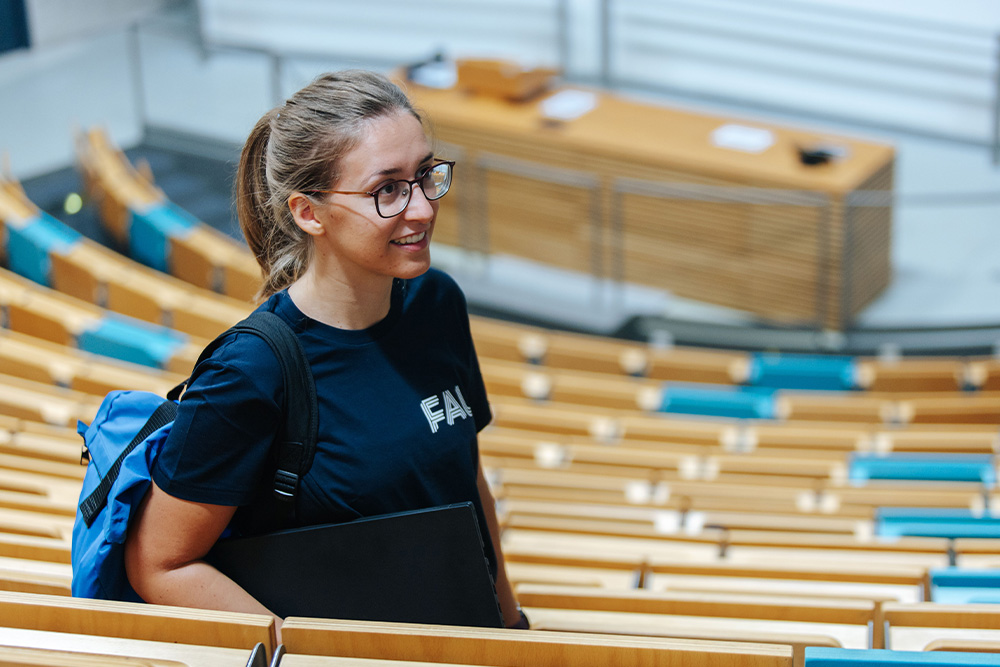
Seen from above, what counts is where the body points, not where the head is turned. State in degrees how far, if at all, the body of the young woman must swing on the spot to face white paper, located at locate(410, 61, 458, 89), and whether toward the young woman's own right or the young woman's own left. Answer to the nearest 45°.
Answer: approximately 135° to the young woman's own left

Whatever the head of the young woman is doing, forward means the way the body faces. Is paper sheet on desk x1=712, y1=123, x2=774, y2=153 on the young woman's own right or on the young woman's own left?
on the young woman's own left

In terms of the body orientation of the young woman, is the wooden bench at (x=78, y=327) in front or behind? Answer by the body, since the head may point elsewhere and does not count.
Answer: behind

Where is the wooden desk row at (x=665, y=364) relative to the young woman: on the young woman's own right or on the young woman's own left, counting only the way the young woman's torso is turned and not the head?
on the young woman's own left

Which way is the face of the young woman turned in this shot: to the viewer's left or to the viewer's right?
to the viewer's right

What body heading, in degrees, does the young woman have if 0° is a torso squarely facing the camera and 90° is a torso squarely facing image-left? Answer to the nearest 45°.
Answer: approximately 315°

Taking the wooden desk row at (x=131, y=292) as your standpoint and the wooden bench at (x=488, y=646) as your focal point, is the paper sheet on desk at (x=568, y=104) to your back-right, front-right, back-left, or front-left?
back-left

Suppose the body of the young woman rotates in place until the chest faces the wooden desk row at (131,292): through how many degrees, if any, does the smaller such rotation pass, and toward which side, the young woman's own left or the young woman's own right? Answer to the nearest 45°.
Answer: approximately 135° to the young woman's own left

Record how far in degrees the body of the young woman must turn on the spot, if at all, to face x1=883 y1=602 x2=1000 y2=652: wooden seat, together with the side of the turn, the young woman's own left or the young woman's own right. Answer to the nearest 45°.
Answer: approximately 45° to the young woman's own left

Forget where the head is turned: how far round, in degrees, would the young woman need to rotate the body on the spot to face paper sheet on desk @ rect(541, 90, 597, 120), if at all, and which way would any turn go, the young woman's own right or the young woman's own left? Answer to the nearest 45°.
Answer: approximately 135° to the young woman's own left
